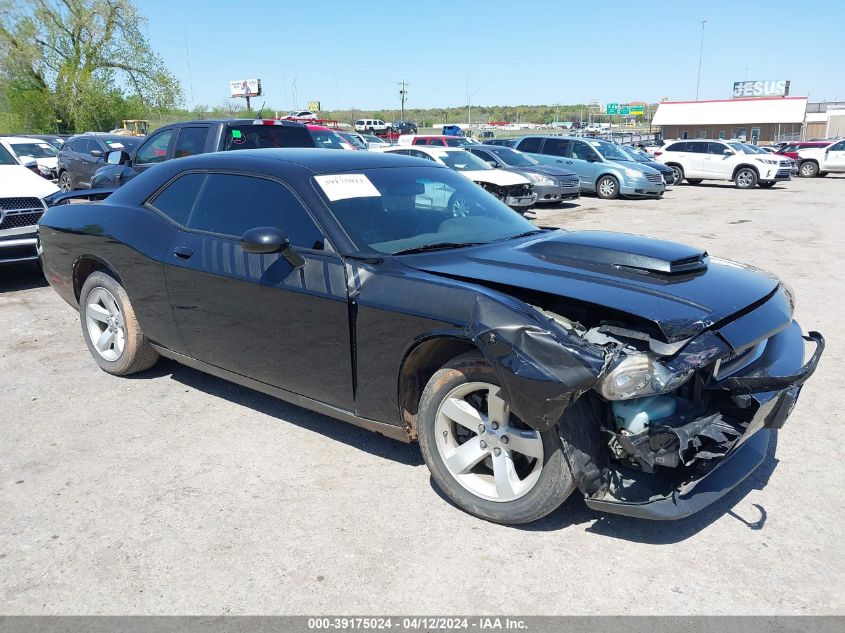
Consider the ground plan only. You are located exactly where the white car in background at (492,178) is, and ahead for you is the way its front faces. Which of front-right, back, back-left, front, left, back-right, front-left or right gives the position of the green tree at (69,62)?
back

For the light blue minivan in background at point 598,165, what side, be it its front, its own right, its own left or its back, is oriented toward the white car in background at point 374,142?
back

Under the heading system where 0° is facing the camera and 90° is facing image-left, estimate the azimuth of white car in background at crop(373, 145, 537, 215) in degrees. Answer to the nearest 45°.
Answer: approximately 315°

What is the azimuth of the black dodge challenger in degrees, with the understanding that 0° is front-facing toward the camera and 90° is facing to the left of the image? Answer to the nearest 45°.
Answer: approximately 315°

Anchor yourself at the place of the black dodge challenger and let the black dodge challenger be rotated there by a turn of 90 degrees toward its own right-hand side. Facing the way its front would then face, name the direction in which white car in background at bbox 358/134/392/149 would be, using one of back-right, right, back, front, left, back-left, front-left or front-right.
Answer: back-right

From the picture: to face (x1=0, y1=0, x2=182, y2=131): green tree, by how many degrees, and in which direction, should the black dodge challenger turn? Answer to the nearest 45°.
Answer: approximately 180°

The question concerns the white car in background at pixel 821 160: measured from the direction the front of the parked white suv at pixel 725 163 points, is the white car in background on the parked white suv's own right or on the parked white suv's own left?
on the parked white suv's own left

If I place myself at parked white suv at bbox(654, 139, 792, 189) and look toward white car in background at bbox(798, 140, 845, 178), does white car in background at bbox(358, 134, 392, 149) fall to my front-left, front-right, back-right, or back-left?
back-left

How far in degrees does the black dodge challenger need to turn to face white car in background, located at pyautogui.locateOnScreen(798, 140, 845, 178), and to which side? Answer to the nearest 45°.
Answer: approximately 90° to its left
